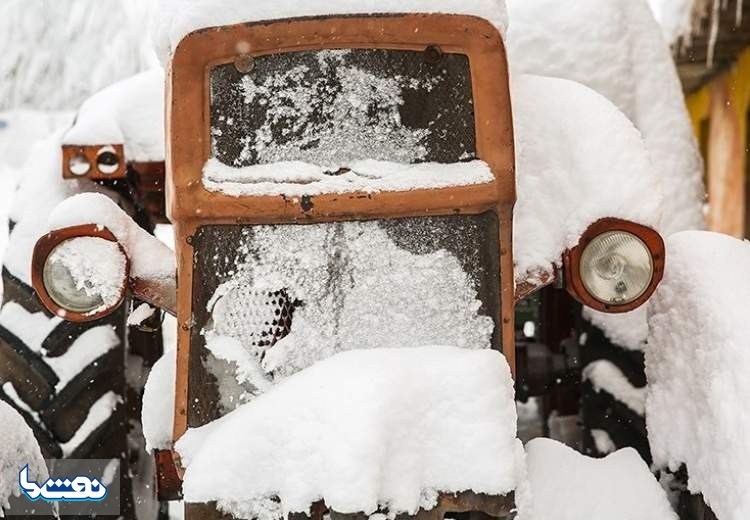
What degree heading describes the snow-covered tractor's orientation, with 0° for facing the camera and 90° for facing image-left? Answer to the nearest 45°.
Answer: approximately 0°
